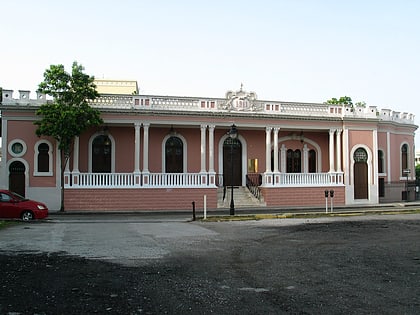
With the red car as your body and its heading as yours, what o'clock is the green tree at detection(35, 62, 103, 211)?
The green tree is roughly at 10 o'clock from the red car.

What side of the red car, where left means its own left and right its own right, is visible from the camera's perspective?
right

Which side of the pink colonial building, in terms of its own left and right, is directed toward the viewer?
front

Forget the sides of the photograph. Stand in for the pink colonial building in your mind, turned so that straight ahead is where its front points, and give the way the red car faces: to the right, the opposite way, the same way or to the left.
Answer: to the left

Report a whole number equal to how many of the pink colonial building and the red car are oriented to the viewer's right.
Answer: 1

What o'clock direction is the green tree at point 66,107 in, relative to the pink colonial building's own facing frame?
The green tree is roughly at 2 o'clock from the pink colonial building.

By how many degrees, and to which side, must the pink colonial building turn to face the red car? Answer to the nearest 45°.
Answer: approximately 45° to its right
